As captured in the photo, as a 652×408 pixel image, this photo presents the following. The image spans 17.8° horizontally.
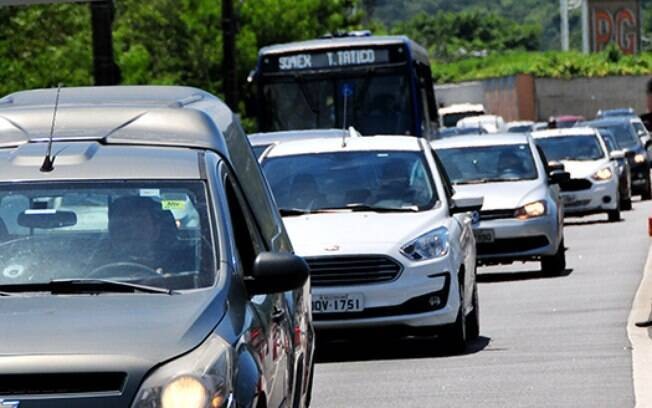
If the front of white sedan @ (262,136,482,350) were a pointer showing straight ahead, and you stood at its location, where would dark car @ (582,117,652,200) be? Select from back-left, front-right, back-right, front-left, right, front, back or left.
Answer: back

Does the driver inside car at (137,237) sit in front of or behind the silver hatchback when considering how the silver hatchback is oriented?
in front

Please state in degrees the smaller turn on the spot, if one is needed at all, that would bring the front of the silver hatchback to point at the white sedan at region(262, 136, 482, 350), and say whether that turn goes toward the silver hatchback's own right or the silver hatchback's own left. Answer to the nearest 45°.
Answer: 0° — it already faces it

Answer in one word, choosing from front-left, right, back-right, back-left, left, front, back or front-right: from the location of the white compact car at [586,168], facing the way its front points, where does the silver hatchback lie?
front

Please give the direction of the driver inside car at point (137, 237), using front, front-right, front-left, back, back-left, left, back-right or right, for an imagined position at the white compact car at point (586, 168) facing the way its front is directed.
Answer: front

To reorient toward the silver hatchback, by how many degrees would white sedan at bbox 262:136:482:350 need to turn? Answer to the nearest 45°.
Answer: approximately 180°

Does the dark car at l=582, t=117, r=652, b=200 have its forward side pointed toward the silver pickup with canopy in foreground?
yes

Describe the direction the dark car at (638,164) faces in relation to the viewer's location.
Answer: facing the viewer

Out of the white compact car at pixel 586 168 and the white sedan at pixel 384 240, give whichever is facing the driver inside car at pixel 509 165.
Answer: the white compact car

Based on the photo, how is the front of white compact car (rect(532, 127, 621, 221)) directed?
toward the camera

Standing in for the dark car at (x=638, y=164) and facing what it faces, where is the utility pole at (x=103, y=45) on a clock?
The utility pole is roughly at 1 o'clock from the dark car.

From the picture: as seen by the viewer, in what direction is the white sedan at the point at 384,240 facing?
toward the camera

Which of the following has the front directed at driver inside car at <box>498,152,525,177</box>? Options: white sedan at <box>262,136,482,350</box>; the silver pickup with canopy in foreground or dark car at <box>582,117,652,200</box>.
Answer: the dark car
